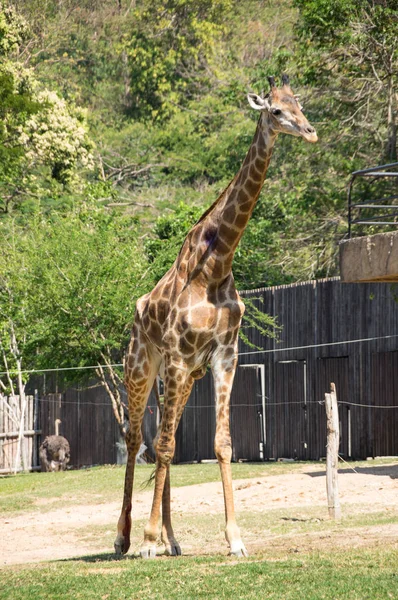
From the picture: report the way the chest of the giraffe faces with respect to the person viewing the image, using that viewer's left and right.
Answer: facing the viewer and to the right of the viewer

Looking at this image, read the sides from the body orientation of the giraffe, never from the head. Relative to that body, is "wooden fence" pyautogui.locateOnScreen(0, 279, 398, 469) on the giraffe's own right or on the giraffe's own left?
on the giraffe's own left

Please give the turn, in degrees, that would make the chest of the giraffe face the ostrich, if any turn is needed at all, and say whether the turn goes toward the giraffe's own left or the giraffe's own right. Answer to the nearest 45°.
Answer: approximately 135° to the giraffe's own left

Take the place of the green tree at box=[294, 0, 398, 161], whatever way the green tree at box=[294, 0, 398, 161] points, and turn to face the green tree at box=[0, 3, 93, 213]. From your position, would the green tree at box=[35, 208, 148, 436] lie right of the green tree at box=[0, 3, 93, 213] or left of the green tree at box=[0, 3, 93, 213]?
left

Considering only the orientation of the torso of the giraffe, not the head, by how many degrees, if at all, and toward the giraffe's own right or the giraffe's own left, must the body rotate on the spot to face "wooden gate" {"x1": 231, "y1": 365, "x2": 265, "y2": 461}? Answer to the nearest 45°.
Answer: approximately 135° to the giraffe's own left

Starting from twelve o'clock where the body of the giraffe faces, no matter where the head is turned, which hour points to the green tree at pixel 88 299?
The green tree is roughly at 7 o'clock from the giraffe.

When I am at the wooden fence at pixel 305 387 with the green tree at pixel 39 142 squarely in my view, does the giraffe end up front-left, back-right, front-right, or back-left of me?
back-left

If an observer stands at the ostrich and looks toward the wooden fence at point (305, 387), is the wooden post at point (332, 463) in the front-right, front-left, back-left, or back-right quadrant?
front-right

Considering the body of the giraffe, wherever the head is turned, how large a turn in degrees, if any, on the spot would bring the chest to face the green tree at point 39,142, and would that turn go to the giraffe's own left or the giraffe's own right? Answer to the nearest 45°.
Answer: approximately 135° to the giraffe's own left
